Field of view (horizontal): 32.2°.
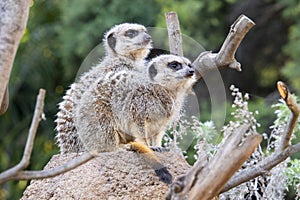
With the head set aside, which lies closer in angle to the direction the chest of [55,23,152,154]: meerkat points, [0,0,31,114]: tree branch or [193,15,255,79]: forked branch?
the forked branch

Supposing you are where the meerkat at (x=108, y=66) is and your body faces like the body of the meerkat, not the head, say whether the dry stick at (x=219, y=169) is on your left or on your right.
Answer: on your right

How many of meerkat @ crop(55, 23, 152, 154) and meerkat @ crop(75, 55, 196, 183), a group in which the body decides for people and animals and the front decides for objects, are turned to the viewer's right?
2

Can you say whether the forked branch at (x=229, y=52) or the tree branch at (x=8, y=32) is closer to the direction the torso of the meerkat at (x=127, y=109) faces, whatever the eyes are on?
the forked branch

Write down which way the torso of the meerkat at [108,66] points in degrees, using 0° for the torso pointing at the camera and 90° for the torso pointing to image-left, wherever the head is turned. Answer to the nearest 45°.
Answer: approximately 270°

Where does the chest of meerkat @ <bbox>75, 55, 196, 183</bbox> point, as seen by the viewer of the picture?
to the viewer's right

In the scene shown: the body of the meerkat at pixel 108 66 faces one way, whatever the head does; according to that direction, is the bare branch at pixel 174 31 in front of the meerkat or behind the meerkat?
in front
